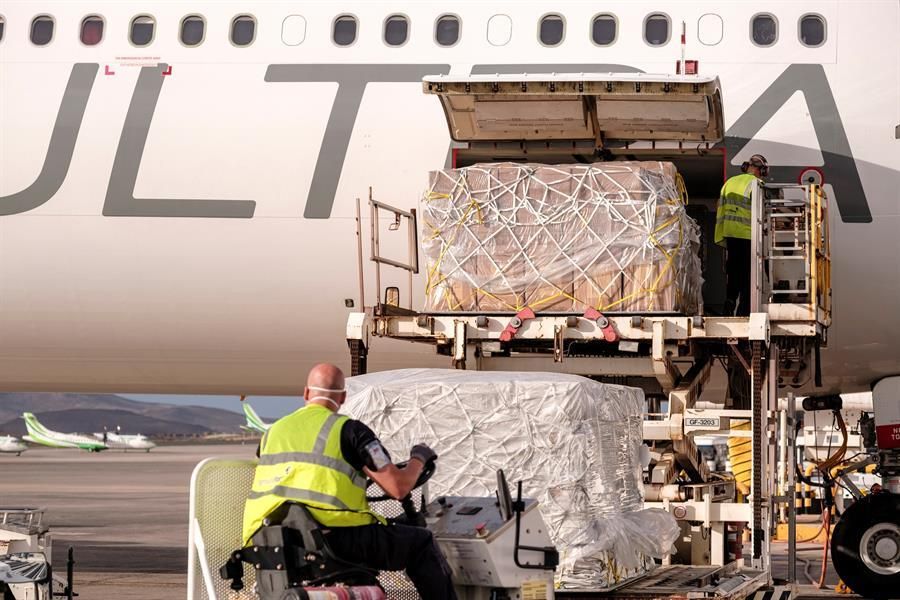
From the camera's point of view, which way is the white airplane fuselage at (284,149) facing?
to the viewer's right

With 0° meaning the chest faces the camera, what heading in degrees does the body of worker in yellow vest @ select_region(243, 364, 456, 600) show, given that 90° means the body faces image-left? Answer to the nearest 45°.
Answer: approximately 225°

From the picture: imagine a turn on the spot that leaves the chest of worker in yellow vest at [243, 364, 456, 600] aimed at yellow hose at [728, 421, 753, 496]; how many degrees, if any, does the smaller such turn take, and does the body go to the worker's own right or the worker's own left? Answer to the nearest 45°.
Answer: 0° — they already face it

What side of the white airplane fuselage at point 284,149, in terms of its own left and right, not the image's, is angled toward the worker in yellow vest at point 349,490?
right

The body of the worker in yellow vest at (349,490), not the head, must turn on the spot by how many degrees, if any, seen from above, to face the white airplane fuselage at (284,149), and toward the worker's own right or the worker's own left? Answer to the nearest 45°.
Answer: approximately 45° to the worker's own left

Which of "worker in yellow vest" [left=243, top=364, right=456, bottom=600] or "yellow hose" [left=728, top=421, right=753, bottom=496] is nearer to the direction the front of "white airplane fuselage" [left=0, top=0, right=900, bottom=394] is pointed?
the yellow hose

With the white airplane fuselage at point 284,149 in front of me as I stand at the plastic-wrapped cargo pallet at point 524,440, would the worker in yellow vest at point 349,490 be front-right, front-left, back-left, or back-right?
back-left
